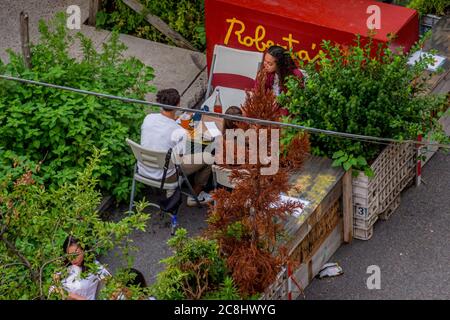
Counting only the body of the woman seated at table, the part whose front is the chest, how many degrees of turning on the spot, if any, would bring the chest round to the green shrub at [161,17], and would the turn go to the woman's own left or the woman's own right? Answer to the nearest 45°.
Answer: approximately 90° to the woman's own right

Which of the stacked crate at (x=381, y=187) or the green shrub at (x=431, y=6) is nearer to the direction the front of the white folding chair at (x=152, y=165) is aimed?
the green shrub

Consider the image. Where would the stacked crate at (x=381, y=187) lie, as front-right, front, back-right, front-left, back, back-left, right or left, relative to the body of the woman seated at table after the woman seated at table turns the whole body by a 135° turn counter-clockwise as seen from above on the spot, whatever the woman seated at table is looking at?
front-right

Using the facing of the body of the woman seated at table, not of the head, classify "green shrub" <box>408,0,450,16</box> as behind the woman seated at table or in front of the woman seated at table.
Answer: behind

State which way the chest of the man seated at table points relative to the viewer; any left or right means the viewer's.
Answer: facing away from the viewer and to the right of the viewer

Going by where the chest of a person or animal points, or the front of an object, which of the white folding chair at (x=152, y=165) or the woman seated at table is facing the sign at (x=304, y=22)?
the white folding chair

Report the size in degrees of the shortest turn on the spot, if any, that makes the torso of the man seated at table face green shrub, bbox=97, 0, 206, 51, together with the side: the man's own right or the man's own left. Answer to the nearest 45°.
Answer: approximately 45° to the man's own left

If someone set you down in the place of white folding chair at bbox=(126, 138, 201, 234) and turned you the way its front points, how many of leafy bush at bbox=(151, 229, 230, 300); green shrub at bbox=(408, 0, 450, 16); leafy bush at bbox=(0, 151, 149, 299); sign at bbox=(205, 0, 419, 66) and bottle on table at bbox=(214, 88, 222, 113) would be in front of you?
3

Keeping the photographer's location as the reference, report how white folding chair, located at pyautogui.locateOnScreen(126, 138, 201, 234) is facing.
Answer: facing away from the viewer and to the right of the viewer

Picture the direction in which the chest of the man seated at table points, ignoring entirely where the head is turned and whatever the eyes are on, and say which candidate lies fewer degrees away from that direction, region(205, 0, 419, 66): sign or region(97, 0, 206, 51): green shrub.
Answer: the sign

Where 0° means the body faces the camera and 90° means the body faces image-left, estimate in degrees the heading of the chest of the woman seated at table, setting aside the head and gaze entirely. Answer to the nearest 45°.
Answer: approximately 45°

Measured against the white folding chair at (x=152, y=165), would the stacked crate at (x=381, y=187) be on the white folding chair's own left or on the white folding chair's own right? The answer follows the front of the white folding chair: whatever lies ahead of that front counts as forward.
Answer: on the white folding chair's own right

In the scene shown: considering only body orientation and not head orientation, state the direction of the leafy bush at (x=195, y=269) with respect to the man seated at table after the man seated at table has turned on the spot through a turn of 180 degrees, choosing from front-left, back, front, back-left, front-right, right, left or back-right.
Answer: front-left

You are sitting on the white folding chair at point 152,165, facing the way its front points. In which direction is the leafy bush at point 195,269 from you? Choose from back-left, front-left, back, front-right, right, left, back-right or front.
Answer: back-right

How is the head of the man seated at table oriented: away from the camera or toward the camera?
away from the camera
